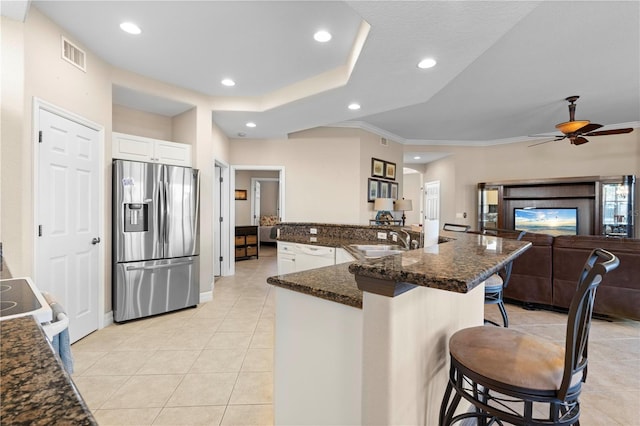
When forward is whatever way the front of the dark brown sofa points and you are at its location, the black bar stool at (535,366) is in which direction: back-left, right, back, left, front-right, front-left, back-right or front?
back

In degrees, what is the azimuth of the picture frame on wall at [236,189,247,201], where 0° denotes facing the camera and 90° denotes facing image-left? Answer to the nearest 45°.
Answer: approximately 0°

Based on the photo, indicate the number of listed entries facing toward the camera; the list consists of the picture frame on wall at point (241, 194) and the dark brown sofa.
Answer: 1

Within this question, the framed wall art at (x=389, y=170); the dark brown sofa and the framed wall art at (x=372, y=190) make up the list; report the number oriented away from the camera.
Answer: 1

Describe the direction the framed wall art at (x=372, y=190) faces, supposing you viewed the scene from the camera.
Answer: facing the viewer and to the right of the viewer

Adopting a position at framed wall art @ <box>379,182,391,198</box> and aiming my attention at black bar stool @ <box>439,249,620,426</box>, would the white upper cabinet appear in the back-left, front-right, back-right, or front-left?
front-right

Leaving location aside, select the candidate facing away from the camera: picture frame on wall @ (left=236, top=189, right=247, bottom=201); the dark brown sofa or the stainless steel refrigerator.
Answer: the dark brown sofa

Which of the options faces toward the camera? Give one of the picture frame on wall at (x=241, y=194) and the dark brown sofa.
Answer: the picture frame on wall

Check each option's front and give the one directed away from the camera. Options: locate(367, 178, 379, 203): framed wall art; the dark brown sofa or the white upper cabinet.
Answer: the dark brown sofa

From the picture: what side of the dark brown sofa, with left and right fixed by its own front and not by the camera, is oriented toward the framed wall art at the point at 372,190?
left

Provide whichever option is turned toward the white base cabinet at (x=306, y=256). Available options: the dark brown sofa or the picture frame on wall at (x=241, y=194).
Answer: the picture frame on wall

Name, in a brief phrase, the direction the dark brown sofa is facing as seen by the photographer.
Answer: facing away from the viewer

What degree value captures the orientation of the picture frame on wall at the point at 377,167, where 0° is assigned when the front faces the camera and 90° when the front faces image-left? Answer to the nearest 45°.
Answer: approximately 315°
